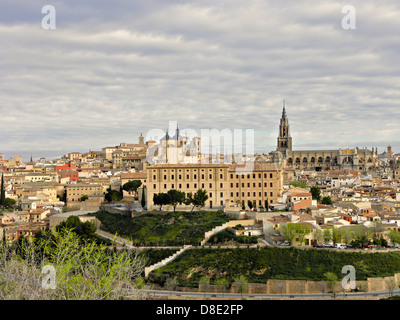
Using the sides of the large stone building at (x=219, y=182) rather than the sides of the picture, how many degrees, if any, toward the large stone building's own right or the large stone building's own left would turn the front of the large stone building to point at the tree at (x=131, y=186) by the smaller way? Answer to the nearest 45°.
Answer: approximately 135° to the large stone building's own right

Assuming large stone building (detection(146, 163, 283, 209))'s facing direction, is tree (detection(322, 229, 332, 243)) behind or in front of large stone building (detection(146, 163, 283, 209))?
in front

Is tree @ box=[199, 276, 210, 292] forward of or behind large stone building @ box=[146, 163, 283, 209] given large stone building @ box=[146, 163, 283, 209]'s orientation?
forward

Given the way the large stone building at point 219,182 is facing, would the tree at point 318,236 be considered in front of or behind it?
in front

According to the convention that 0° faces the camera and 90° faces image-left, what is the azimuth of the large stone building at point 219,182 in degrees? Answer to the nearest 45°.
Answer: approximately 0°

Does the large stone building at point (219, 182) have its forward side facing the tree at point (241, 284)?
yes

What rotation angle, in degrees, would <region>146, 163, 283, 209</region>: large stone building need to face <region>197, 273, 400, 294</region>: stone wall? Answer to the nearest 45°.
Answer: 0° — it already faces it

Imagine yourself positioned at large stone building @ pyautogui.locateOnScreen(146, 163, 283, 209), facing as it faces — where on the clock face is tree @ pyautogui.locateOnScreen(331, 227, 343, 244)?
The tree is roughly at 11 o'clock from the large stone building.
